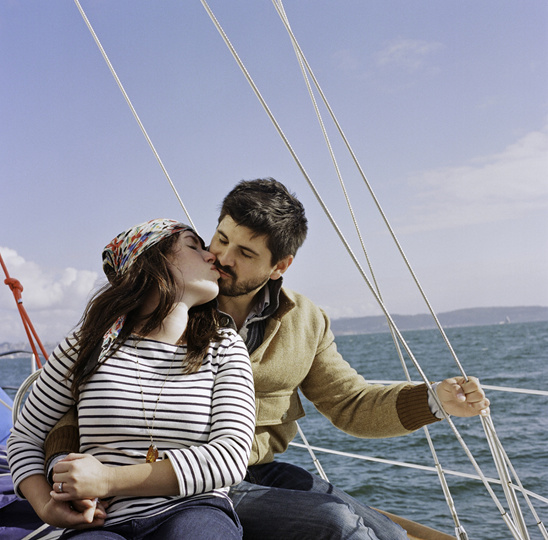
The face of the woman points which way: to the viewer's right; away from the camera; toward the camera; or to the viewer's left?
to the viewer's right

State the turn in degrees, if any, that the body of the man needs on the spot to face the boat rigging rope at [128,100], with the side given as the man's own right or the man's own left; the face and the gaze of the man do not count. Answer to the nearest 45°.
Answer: approximately 90° to the man's own right

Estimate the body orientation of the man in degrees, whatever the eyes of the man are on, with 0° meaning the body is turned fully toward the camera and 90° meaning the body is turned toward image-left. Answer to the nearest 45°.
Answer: approximately 45°

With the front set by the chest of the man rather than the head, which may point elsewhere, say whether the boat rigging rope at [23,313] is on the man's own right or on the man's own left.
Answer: on the man's own right

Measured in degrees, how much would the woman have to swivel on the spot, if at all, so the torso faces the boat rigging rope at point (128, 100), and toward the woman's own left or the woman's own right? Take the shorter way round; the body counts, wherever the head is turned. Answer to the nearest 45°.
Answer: approximately 180°

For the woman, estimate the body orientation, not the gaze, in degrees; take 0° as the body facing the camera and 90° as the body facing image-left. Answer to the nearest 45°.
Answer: approximately 0°
